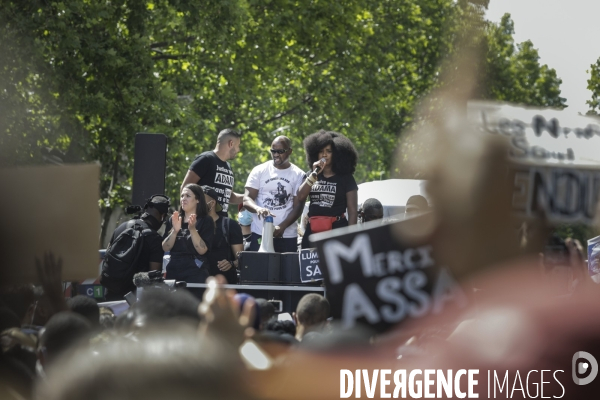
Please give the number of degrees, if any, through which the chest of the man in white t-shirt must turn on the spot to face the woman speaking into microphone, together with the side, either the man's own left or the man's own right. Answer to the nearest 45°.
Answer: approximately 45° to the man's own left

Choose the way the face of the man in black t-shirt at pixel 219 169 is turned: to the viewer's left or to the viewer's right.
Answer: to the viewer's right

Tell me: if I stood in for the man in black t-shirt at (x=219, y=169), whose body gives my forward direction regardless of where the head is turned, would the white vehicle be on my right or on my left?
on my left

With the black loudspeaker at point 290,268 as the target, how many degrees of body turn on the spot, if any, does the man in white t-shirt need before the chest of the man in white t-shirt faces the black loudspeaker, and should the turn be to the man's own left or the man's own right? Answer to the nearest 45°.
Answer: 0° — they already face it

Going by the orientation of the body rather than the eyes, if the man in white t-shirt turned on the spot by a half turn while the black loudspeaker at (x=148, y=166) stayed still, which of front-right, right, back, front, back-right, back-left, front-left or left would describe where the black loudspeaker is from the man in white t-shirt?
front-left

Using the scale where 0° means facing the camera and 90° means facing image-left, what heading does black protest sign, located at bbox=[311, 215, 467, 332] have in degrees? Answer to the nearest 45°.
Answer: approximately 0°

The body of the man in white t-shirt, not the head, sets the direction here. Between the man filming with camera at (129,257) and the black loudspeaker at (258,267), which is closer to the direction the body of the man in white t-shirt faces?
the black loudspeaker

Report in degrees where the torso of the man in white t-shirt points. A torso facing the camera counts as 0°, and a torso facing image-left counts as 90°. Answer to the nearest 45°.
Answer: approximately 0°

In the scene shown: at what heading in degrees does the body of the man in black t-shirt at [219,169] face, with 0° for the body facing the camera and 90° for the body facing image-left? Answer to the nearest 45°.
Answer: approximately 315°

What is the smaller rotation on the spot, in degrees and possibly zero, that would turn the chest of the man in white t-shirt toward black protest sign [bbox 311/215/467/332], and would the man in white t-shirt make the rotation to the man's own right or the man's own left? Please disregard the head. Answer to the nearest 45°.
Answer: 0° — they already face it

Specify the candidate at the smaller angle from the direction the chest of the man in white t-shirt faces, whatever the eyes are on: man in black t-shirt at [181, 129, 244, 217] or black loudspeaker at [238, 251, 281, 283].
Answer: the black loudspeaker

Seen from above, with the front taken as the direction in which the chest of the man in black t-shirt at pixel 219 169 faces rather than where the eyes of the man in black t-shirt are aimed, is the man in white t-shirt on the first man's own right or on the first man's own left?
on the first man's own left

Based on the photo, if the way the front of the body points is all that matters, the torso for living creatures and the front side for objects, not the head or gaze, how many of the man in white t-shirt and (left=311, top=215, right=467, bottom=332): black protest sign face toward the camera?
2
